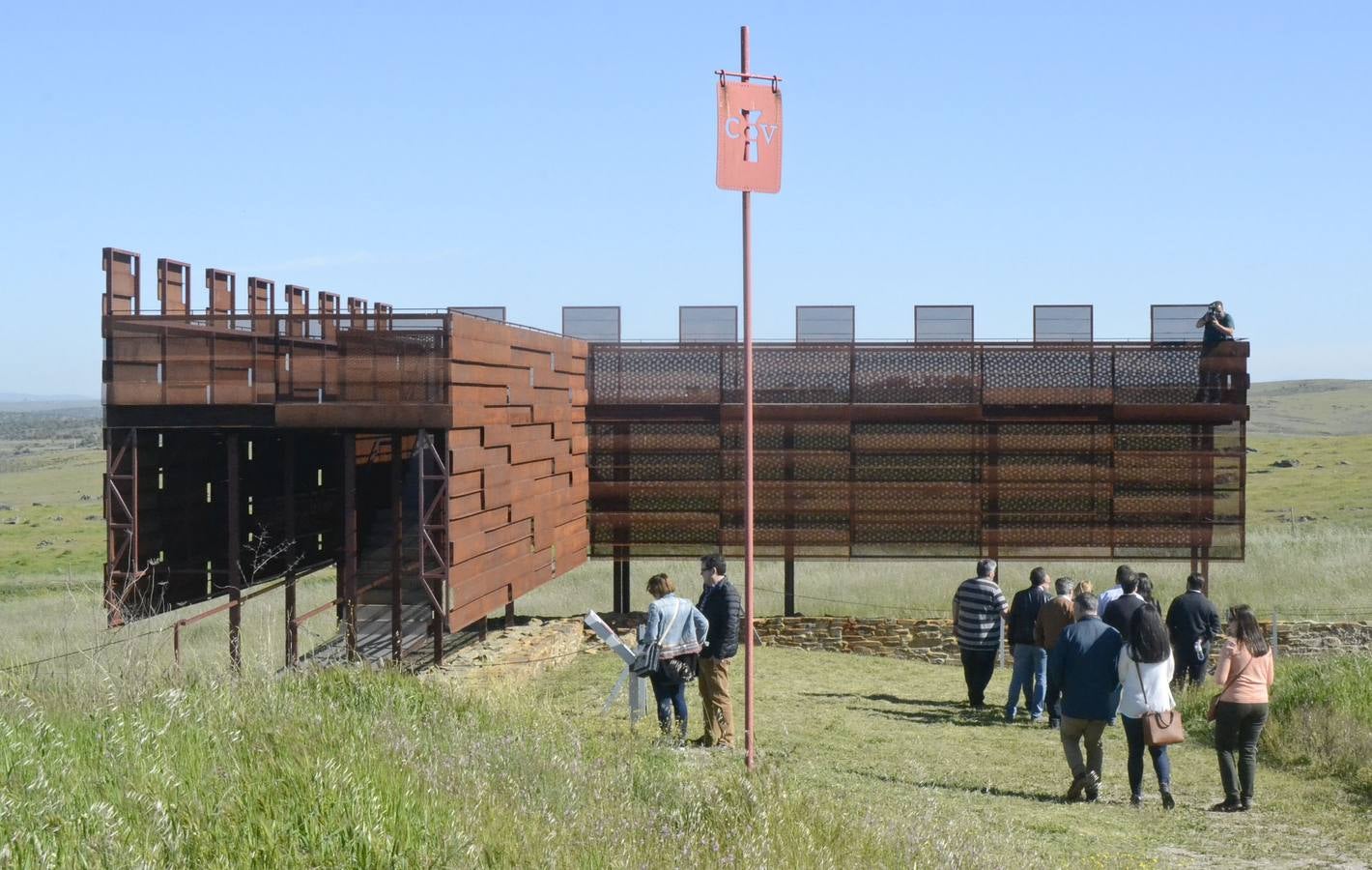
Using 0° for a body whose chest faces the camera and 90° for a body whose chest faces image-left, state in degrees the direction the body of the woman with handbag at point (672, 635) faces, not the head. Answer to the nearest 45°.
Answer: approximately 135°

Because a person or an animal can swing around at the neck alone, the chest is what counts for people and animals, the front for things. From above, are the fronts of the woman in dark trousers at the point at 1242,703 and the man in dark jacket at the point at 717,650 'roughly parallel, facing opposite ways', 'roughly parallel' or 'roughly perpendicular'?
roughly perpendicular

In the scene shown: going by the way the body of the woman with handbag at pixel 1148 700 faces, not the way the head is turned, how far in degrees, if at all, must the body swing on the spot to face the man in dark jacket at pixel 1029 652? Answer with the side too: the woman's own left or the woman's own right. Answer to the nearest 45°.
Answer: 0° — they already face them

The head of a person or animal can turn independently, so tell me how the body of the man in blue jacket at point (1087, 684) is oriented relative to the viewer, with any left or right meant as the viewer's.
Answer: facing away from the viewer

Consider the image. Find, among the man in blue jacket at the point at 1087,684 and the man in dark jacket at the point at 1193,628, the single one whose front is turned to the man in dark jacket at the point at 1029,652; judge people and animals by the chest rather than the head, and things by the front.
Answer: the man in blue jacket

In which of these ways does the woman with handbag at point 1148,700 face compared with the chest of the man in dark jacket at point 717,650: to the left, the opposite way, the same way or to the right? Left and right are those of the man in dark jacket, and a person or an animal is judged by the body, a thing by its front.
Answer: to the right

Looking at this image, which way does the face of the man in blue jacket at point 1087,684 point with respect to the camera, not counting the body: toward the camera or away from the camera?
away from the camera

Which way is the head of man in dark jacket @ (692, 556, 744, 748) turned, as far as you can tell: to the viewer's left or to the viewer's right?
to the viewer's left

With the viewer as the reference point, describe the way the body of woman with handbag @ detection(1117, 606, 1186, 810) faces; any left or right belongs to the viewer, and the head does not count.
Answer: facing away from the viewer

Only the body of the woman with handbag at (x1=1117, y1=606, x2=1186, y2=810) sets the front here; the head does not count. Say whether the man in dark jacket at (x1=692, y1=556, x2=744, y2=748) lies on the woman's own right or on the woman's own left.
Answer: on the woman's own left

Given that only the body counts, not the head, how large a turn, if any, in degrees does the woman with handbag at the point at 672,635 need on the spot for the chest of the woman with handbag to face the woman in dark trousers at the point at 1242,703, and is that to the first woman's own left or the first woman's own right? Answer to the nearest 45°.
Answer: approximately 135° to the first woman's own right

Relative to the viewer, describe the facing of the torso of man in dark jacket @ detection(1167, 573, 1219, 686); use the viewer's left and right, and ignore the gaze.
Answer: facing away from the viewer
